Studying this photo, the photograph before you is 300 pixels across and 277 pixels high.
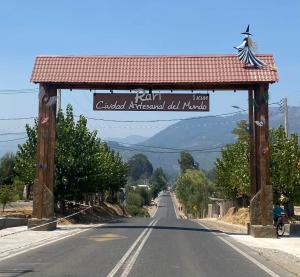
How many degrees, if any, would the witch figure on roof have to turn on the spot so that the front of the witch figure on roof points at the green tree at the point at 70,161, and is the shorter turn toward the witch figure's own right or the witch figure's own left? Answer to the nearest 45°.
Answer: approximately 45° to the witch figure's own right

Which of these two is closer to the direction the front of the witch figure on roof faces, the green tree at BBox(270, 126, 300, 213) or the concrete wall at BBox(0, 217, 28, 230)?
the concrete wall

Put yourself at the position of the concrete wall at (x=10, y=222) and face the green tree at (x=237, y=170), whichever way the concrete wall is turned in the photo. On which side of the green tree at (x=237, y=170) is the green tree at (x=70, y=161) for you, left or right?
left

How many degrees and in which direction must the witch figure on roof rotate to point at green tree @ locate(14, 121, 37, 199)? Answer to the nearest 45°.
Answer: approximately 45° to its right
